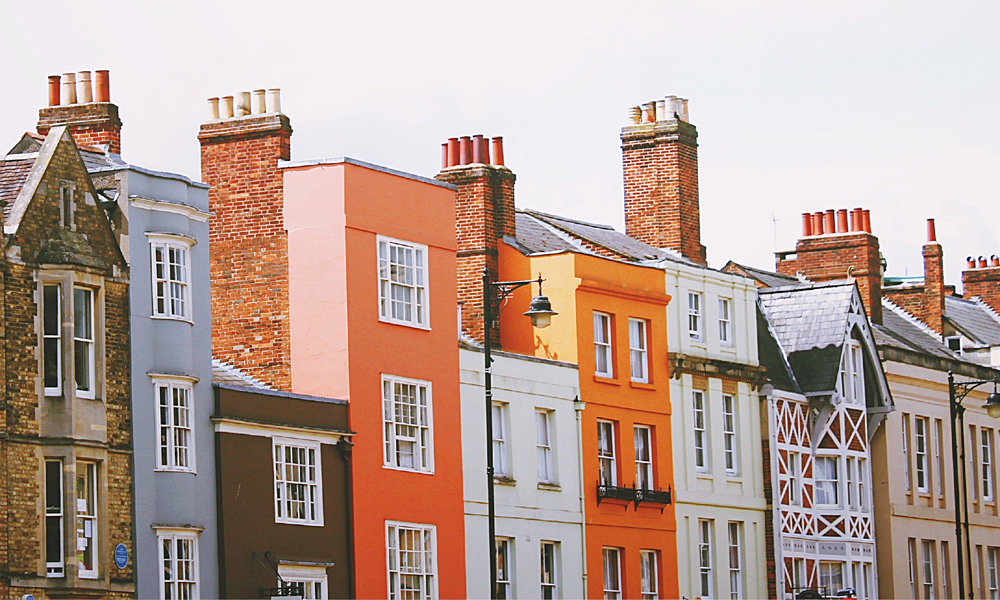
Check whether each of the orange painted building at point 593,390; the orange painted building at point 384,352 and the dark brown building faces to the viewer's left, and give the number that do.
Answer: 0

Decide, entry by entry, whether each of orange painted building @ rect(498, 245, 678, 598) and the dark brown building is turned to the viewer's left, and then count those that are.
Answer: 0

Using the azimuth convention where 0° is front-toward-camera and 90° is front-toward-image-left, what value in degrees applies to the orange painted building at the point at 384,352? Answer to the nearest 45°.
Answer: approximately 315°

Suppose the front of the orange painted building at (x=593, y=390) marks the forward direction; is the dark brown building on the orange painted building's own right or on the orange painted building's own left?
on the orange painted building's own right

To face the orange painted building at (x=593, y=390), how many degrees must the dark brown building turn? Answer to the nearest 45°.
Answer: approximately 90° to its left

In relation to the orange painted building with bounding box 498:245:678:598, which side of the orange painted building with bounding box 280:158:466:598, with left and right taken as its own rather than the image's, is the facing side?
left

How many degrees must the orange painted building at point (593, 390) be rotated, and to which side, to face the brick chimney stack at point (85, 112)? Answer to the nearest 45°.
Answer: approximately 90° to its right

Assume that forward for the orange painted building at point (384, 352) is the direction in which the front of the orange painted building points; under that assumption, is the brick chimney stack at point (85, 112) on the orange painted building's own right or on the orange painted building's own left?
on the orange painted building's own right

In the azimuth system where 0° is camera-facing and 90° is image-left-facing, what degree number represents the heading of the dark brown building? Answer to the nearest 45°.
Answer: approximately 315°

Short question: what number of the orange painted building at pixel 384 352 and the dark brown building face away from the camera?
0
